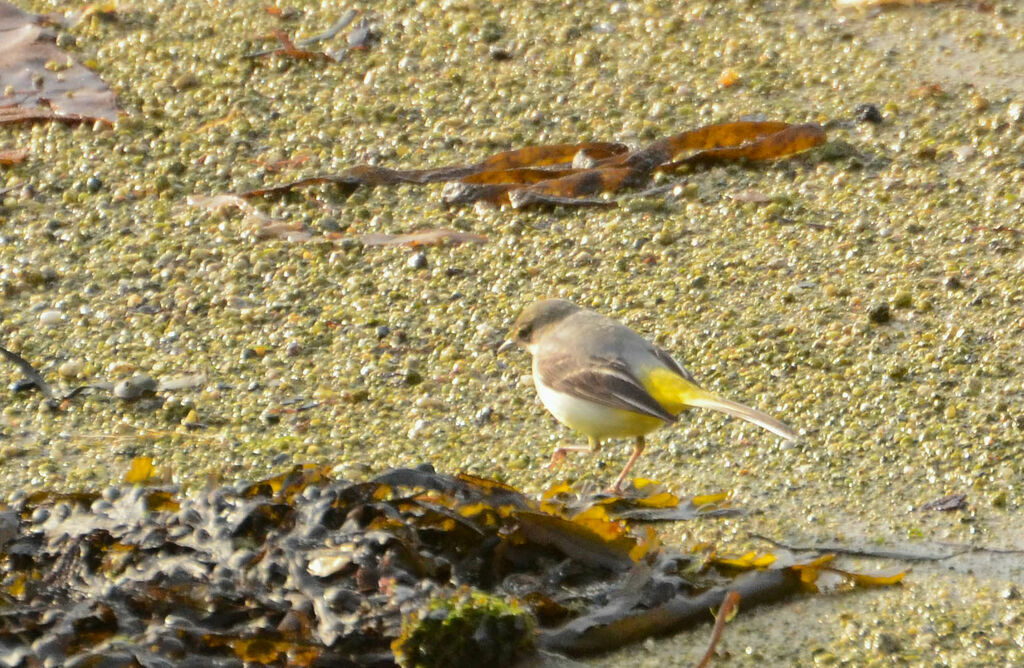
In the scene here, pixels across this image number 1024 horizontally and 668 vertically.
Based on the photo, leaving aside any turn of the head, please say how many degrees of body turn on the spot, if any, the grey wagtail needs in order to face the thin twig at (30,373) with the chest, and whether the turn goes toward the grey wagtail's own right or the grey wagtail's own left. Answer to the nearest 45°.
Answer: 0° — it already faces it

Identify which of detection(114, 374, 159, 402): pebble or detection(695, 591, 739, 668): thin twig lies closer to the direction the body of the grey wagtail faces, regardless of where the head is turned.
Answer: the pebble

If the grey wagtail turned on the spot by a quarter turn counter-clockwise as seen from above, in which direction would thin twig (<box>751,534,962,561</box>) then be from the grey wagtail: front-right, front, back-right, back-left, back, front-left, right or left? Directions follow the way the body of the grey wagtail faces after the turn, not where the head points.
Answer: front-left

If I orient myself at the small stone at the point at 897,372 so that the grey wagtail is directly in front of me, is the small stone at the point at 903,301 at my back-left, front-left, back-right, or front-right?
back-right

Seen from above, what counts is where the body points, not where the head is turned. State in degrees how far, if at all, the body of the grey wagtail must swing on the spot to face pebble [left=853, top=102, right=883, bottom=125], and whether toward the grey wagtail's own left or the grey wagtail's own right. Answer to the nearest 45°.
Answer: approximately 135° to the grey wagtail's own right

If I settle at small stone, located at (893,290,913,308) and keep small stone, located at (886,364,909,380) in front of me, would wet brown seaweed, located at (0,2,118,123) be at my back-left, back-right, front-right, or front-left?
back-right

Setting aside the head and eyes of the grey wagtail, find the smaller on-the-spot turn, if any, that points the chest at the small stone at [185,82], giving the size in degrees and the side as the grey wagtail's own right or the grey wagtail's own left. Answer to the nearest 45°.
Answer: approximately 45° to the grey wagtail's own right

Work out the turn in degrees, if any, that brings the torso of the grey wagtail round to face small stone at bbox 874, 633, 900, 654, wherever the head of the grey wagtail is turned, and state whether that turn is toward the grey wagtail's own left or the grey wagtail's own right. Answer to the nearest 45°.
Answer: approximately 135° to the grey wagtail's own left

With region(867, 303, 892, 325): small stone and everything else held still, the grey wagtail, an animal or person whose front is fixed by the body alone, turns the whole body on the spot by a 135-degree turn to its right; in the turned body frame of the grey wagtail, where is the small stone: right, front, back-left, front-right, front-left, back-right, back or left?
front

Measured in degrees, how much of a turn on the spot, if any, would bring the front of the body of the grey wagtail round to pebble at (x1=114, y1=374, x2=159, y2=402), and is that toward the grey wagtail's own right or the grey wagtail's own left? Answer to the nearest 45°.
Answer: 0° — it already faces it

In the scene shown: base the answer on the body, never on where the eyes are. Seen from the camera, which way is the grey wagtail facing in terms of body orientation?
to the viewer's left

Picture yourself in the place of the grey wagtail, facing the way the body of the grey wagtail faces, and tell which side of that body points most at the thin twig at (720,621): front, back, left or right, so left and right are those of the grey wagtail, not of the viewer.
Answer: left

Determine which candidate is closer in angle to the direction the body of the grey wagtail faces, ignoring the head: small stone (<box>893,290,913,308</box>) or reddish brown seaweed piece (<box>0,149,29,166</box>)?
the reddish brown seaweed piece
